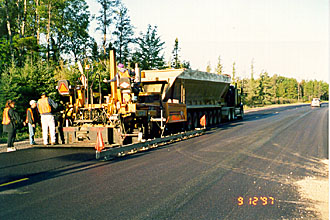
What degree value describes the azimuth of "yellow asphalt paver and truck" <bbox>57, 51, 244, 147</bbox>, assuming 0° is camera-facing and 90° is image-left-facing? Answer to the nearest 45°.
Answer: approximately 225°

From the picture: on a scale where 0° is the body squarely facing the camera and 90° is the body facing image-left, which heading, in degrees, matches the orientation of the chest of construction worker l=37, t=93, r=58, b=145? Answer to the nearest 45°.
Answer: approximately 225°

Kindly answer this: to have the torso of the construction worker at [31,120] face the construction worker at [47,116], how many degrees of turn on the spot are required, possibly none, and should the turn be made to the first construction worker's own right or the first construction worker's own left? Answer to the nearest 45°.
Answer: approximately 45° to the first construction worker's own right

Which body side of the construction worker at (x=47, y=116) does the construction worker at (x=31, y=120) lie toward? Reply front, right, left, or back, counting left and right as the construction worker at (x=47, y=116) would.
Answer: left

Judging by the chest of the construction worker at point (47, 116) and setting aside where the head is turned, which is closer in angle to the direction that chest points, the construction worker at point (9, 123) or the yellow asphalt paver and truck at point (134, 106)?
the yellow asphalt paver and truck

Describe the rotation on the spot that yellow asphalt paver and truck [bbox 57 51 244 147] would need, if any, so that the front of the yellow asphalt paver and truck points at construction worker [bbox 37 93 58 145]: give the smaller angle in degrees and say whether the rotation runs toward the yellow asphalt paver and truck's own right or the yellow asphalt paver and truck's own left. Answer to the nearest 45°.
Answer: approximately 135° to the yellow asphalt paver and truck's own left

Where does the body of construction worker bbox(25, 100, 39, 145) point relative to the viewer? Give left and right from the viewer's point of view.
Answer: facing to the right of the viewer

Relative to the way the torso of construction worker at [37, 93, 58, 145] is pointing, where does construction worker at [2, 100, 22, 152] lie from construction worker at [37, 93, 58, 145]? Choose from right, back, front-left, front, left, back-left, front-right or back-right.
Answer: back-left

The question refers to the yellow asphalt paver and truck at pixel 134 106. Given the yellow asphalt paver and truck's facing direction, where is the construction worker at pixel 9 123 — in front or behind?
behind
